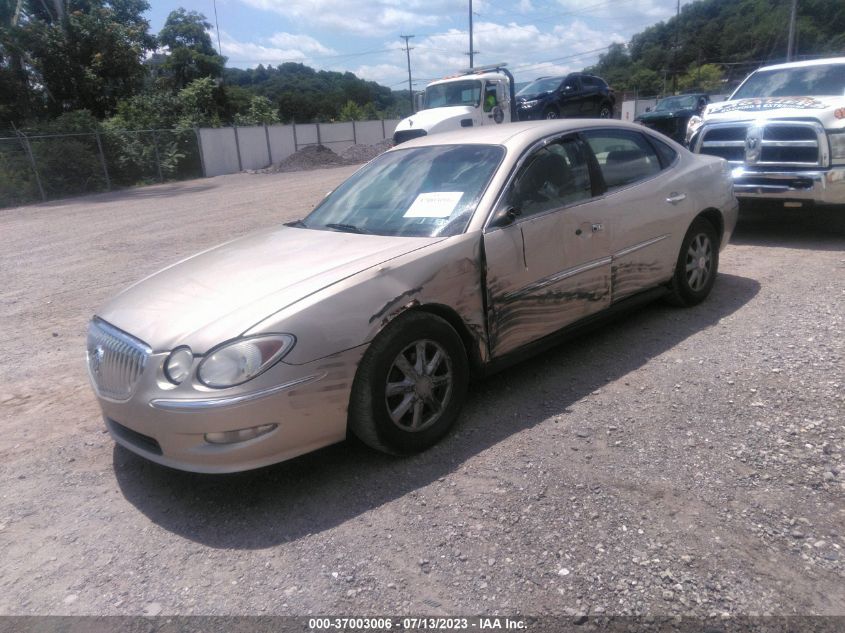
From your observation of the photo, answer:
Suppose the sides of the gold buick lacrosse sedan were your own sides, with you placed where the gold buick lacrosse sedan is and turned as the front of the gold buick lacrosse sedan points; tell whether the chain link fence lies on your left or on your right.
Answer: on your right

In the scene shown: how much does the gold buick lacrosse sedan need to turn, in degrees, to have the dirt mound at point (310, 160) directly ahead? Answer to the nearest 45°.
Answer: approximately 135° to its right

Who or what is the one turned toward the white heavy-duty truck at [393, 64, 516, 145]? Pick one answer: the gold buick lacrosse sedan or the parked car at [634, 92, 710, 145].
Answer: the parked car

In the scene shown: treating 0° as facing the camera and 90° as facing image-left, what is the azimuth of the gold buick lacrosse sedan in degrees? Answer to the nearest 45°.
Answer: approximately 45°

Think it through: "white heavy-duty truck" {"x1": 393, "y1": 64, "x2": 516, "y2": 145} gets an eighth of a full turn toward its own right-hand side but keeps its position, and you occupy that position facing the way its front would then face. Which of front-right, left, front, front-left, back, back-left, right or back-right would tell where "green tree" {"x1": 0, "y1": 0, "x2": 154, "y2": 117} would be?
front-right

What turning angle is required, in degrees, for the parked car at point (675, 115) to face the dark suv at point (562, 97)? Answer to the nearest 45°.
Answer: approximately 45° to its right

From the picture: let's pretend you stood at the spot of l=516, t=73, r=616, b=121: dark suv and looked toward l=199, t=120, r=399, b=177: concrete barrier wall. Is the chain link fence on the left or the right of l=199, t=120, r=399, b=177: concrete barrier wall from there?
left
